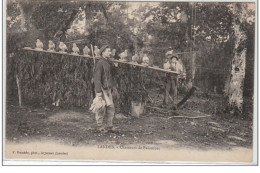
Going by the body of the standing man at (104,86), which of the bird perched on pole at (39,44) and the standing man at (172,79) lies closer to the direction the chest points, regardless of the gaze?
the standing man

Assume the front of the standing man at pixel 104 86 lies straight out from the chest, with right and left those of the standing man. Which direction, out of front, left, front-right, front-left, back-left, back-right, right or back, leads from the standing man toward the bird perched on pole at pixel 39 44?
back
